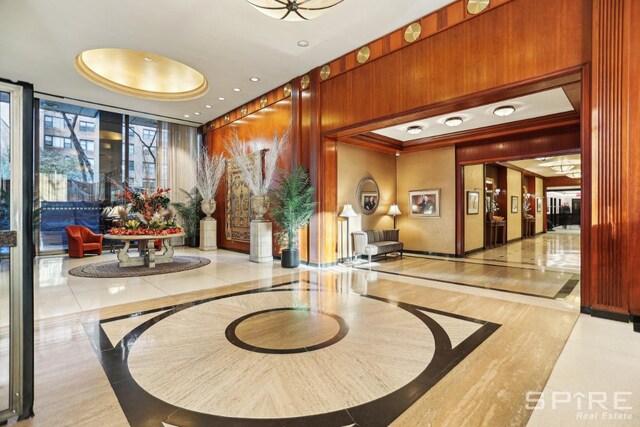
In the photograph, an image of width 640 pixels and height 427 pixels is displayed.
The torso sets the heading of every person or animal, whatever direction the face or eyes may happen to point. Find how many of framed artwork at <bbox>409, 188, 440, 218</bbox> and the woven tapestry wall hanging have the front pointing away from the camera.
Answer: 0

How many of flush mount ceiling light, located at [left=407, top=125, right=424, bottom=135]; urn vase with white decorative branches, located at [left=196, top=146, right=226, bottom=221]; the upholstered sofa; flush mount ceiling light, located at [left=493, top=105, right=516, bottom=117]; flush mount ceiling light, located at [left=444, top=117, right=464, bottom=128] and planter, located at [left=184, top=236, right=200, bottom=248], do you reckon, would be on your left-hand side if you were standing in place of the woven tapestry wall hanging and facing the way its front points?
4

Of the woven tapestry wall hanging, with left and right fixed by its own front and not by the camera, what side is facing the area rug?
front

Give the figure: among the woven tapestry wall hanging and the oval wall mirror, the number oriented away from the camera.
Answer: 0

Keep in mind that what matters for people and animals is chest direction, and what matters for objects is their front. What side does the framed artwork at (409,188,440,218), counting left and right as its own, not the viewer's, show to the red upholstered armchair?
front

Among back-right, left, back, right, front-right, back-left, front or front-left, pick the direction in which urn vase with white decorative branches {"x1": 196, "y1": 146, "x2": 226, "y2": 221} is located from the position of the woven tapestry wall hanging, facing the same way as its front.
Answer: right

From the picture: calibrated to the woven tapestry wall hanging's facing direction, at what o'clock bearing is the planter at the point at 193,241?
The planter is roughly at 3 o'clock from the woven tapestry wall hanging.

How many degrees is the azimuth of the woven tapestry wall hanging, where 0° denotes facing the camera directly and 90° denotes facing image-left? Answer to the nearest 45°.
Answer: approximately 45°

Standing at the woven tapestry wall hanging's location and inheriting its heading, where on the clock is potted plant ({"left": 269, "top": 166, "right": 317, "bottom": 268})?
The potted plant is roughly at 10 o'clock from the woven tapestry wall hanging.

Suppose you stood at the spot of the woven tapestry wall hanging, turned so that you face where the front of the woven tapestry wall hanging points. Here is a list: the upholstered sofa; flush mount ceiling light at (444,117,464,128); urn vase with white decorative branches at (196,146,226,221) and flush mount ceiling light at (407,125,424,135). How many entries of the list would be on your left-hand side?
3

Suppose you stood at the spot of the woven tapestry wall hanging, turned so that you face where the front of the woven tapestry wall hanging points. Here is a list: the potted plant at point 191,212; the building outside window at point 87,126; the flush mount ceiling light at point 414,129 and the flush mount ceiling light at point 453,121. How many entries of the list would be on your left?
2

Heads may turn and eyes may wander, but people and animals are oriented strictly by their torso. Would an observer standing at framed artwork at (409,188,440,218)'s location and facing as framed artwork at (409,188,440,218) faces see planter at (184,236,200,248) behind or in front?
in front

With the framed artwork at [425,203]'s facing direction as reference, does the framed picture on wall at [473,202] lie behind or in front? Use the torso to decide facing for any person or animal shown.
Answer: behind

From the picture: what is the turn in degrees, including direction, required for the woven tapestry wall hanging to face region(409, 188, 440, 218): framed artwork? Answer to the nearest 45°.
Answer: approximately 135° to its left

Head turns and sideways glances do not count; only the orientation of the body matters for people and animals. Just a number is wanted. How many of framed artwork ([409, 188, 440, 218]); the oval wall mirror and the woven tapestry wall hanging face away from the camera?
0

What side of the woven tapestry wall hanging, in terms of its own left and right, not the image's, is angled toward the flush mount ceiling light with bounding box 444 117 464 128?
left
